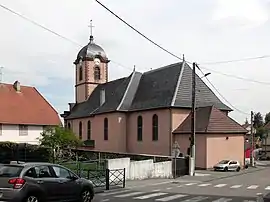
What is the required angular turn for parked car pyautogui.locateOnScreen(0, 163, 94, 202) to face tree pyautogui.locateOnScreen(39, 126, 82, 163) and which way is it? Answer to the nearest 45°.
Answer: approximately 45° to its left

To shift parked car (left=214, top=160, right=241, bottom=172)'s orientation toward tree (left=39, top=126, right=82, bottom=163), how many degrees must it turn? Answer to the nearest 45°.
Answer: approximately 45° to its right

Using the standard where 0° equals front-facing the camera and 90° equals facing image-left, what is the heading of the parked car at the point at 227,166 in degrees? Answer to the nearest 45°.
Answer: approximately 45°

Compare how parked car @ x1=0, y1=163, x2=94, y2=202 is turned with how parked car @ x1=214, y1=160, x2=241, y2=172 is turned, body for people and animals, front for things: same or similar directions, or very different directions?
very different directions

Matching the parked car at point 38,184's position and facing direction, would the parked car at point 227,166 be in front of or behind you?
in front

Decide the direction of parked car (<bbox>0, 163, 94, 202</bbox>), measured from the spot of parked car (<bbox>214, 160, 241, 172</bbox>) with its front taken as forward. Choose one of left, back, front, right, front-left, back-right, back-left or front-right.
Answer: front-left
